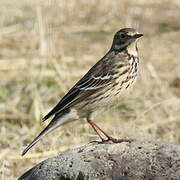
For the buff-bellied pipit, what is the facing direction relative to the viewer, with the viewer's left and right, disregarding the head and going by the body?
facing to the right of the viewer
